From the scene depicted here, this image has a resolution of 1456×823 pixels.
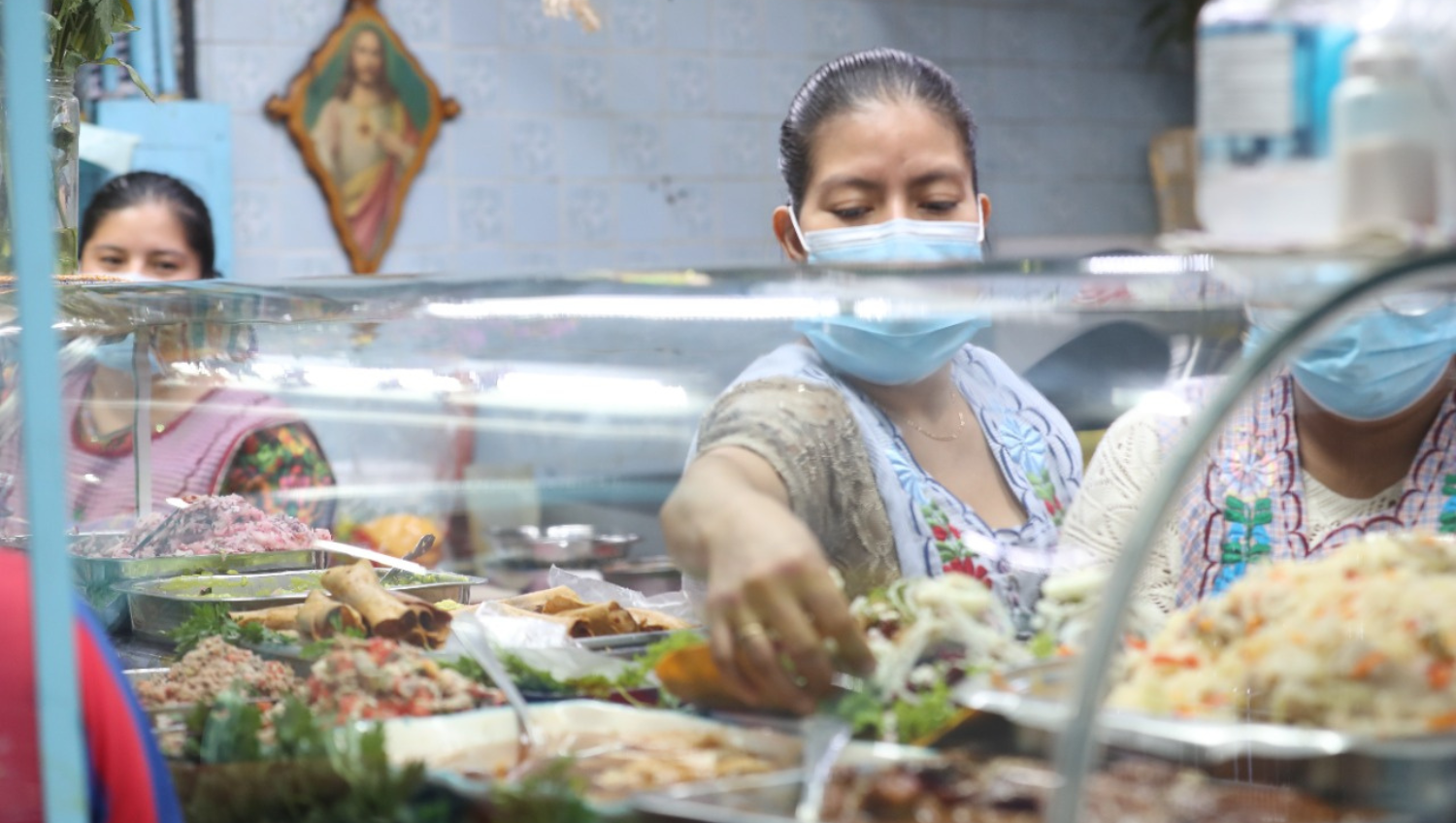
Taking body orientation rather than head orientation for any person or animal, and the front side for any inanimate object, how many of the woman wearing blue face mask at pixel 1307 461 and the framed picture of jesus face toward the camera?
2

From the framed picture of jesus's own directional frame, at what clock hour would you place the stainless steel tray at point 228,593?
The stainless steel tray is roughly at 12 o'clock from the framed picture of jesus.

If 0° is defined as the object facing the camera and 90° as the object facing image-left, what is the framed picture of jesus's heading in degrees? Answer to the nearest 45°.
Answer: approximately 0°

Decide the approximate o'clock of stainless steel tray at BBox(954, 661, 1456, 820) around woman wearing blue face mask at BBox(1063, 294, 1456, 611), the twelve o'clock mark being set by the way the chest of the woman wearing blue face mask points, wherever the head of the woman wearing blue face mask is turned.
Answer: The stainless steel tray is roughly at 12 o'clock from the woman wearing blue face mask.

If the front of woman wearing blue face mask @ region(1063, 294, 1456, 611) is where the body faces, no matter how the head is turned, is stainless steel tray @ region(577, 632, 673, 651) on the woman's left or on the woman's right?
on the woman's right

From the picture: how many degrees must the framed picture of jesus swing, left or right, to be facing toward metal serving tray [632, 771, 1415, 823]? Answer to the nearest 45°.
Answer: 0° — it already faces it

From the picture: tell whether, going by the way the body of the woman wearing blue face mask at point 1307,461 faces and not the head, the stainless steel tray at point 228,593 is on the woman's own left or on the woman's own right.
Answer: on the woman's own right

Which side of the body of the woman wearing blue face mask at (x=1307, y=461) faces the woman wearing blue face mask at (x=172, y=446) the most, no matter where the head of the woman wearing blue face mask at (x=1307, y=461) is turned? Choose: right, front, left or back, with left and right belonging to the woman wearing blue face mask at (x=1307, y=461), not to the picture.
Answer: right

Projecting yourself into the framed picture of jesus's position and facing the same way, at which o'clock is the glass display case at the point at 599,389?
The glass display case is roughly at 12 o'clock from the framed picture of jesus.
